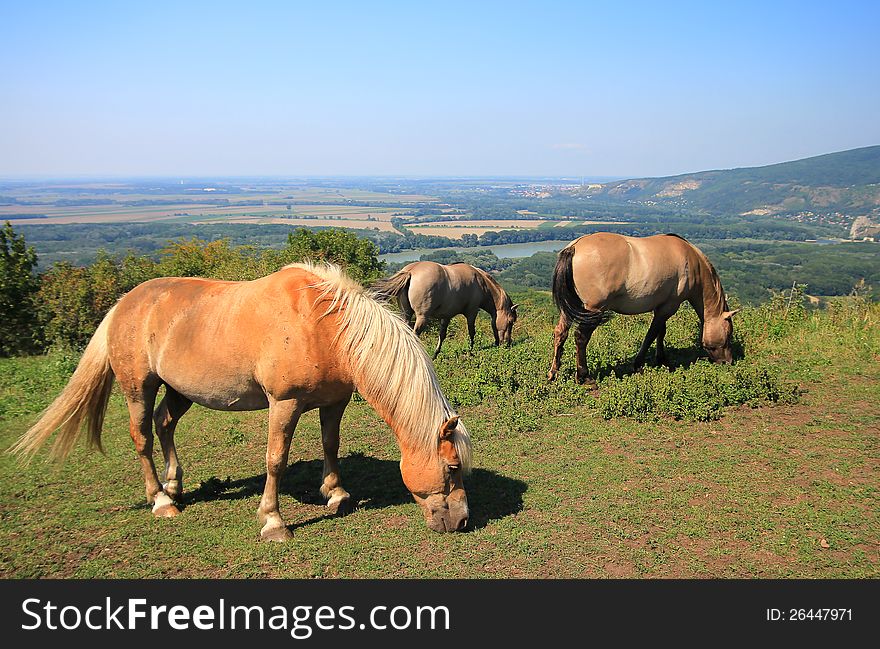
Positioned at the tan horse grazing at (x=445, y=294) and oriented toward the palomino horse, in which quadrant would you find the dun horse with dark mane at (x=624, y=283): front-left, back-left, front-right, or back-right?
front-left

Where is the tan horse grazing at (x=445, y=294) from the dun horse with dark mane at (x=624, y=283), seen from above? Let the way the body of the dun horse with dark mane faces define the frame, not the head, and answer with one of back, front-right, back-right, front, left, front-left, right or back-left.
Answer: left

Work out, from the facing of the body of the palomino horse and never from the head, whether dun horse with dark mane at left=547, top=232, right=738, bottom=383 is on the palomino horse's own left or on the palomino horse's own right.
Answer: on the palomino horse's own left

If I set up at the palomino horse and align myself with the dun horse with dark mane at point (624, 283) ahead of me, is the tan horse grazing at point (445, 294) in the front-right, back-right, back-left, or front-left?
front-left

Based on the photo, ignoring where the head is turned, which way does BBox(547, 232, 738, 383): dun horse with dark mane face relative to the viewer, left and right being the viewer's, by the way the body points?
facing away from the viewer and to the right of the viewer

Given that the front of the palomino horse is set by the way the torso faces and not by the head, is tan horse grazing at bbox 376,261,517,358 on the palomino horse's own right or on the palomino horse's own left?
on the palomino horse's own left

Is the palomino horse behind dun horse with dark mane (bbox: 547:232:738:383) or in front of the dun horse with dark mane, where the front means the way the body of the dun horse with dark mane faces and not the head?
behind

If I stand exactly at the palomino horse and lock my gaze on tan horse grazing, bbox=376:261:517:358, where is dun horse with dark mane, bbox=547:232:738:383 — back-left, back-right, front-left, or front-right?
front-right

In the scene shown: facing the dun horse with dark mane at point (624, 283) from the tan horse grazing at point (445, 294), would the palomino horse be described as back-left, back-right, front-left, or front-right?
front-right

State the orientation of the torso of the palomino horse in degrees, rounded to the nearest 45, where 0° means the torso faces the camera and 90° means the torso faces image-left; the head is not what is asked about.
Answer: approximately 315°

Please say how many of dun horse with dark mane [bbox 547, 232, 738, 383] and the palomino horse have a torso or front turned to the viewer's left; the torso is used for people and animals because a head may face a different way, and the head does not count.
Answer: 0
